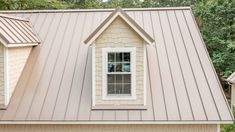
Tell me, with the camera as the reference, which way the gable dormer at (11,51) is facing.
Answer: facing the viewer and to the left of the viewer
